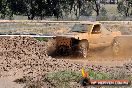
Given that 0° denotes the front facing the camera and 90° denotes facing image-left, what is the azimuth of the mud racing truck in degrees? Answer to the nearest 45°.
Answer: approximately 45°
